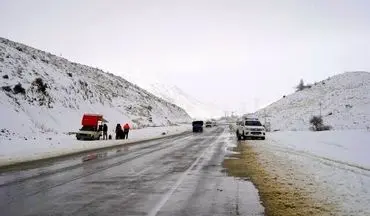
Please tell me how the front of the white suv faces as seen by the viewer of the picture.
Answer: facing the viewer and to the right of the viewer

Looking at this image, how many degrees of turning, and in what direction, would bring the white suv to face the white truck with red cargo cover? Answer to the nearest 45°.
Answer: approximately 135° to its right
